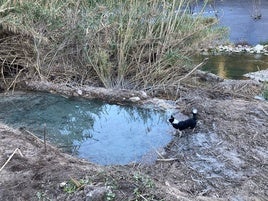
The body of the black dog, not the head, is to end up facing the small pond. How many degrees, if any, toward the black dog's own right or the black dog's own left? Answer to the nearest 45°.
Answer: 0° — it already faces it

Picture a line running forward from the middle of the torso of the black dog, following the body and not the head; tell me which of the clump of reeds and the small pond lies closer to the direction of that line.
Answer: the small pond

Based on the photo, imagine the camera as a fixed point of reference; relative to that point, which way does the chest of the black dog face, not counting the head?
to the viewer's left

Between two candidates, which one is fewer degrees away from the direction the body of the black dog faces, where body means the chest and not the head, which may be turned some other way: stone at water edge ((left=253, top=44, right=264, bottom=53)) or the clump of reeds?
the clump of reeds

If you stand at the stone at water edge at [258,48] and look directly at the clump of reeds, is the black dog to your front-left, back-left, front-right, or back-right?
front-left

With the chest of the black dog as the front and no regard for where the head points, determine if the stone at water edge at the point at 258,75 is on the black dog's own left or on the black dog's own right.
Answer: on the black dog's own right

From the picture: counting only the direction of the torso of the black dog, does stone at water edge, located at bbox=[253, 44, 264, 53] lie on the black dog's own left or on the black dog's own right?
on the black dog's own right

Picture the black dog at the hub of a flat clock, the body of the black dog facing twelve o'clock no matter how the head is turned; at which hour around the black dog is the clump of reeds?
The clump of reeds is roughly at 2 o'clock from the black dog.

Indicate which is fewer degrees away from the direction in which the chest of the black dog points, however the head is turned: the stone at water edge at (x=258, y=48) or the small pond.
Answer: the small pond

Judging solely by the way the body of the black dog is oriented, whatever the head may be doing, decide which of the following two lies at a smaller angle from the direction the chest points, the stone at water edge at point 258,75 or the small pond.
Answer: the small pond
